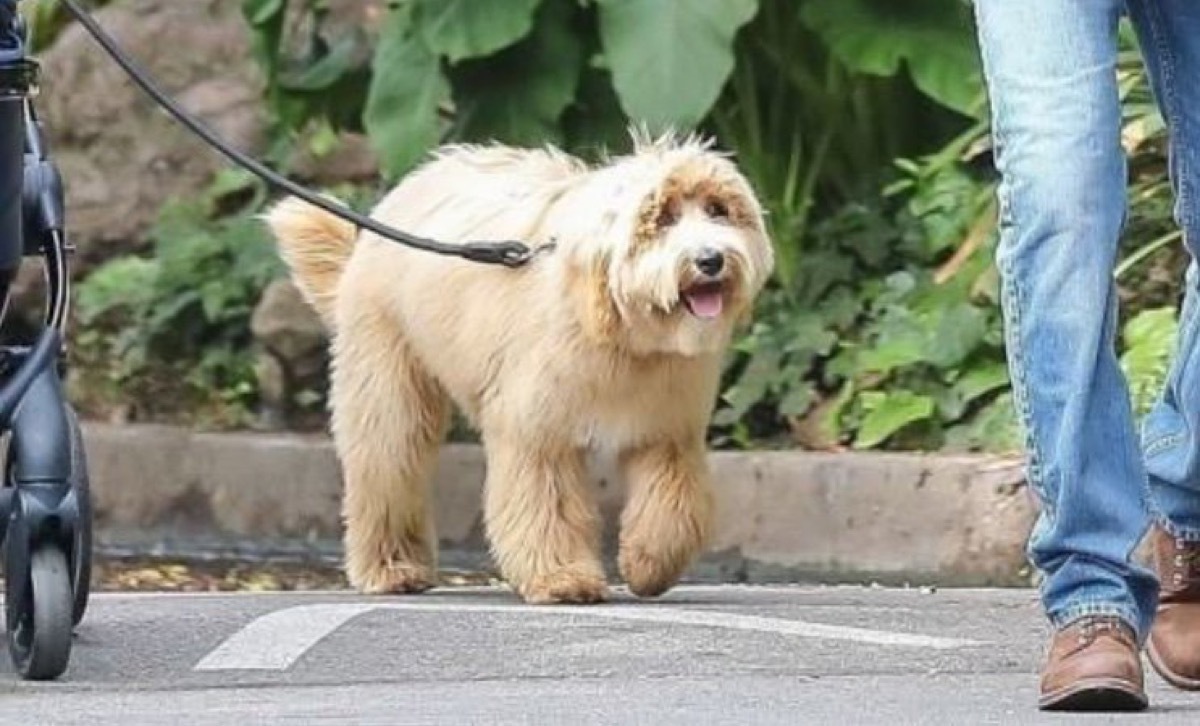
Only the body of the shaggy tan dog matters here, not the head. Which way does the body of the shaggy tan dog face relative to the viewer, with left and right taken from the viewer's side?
facing the viewer and to the right of the viewer

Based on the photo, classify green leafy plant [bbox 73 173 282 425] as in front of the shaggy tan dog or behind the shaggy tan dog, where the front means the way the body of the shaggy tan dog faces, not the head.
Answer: behind

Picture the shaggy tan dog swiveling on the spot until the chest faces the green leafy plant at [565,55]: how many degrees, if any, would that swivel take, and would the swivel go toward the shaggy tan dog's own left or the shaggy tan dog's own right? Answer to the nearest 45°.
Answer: approximately 135° to the shaggy tan dog's own left
